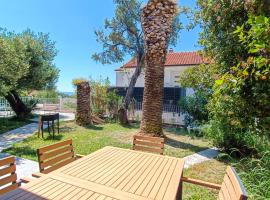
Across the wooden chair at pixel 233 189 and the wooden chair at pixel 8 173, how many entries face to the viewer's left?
1

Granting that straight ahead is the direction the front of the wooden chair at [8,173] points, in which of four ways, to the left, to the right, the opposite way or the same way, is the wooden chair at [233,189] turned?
the opposite way

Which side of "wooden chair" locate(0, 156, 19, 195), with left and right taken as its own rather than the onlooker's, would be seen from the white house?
left

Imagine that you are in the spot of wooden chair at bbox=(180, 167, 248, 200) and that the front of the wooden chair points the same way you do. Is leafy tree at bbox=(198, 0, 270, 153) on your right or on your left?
on your right

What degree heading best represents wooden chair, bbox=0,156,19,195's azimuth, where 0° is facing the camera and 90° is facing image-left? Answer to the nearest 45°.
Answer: approximately 315°

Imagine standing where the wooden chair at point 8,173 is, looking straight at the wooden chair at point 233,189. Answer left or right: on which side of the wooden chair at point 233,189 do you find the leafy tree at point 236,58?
left

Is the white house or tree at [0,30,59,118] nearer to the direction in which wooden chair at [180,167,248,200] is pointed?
the tree

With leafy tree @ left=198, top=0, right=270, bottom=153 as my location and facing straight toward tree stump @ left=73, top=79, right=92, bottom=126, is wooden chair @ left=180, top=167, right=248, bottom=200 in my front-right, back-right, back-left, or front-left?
back-left

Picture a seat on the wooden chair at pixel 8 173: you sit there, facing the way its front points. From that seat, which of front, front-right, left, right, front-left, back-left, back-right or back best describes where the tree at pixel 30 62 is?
back-left

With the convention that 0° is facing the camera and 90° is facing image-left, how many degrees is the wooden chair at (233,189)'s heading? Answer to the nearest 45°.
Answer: approximately 90°

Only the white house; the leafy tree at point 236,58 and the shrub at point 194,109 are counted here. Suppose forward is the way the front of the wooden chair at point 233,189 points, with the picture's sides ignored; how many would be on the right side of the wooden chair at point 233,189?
3

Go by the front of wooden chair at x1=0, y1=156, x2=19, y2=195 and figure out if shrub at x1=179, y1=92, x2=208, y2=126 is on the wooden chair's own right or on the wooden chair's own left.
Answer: on the wooden chair's own left
